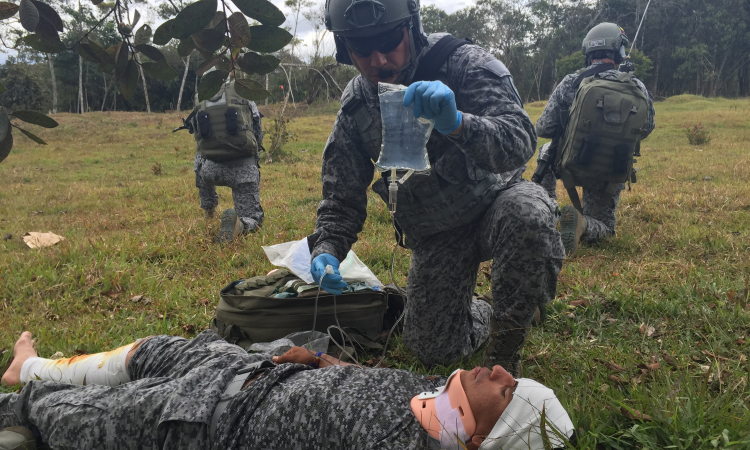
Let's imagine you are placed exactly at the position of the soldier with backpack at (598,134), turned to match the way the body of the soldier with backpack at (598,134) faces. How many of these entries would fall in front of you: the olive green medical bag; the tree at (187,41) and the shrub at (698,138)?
1

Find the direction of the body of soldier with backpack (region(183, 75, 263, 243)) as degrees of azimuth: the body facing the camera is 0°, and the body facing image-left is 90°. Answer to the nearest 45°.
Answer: approximately 180°

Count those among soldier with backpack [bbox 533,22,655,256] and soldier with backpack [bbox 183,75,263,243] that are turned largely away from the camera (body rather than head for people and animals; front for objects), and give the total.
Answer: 2

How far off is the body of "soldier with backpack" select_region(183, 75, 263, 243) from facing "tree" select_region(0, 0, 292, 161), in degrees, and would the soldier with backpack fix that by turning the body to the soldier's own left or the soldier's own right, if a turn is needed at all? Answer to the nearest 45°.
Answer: approximately 180°

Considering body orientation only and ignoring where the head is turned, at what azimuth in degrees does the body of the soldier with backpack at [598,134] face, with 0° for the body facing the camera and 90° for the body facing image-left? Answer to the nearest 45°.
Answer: approximately 180°

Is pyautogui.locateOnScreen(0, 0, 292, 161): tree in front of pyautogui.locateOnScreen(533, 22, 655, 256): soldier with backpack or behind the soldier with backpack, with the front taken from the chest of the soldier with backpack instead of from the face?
behind

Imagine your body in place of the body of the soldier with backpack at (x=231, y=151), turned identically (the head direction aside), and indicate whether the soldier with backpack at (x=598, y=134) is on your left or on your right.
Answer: on your right

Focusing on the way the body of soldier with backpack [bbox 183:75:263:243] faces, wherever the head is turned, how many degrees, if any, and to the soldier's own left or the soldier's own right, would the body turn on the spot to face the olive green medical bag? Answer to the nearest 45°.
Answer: approximately 180°

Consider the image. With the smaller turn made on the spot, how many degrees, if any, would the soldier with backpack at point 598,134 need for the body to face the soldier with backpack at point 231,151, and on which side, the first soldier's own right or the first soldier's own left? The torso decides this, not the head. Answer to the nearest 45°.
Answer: approximately 90° to the first soldier's own left
